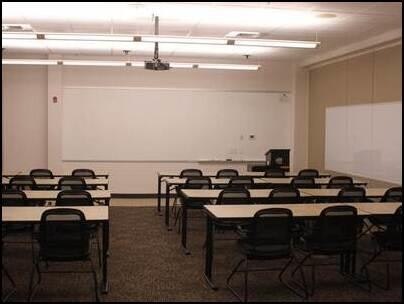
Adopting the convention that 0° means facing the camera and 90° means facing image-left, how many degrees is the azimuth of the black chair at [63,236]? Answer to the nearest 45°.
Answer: approximately 180°

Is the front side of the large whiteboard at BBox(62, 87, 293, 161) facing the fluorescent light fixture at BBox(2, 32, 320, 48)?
yes

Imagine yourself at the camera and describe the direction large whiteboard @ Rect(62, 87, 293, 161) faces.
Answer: facing the viewer

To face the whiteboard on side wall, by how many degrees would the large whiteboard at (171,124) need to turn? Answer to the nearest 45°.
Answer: approximately 45° to its left

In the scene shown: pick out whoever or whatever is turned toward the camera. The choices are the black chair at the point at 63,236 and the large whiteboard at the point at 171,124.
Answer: the large whiteboard

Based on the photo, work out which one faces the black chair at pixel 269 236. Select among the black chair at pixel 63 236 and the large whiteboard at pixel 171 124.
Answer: the large whiteboard

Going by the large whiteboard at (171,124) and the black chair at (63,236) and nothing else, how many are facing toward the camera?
1

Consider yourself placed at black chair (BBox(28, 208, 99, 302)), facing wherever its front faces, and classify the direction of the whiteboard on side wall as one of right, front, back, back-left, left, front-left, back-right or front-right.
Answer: front-right

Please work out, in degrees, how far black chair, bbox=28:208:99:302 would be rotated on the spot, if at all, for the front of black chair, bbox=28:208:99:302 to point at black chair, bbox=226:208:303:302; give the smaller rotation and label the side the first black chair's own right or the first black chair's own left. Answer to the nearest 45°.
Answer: approximately 90° to the first black chair's own right

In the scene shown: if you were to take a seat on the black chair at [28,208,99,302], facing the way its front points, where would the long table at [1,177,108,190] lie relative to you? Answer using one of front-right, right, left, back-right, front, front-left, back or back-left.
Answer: front

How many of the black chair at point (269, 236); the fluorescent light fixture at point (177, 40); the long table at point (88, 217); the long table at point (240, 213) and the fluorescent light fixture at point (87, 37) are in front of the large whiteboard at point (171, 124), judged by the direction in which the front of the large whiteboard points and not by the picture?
5

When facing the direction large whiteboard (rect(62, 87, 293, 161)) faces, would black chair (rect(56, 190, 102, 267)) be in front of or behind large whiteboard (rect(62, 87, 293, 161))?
in front

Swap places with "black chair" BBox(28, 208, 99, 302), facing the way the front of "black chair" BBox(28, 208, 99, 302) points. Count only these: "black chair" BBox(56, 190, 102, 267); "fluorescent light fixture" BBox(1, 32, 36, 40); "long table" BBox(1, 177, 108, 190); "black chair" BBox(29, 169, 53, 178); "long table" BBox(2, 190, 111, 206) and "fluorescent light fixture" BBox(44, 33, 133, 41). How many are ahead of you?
6

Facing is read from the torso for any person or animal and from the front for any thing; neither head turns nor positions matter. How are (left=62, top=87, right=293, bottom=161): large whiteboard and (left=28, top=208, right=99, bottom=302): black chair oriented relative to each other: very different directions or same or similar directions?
very different directions

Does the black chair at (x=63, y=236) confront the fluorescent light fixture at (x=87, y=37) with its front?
yes

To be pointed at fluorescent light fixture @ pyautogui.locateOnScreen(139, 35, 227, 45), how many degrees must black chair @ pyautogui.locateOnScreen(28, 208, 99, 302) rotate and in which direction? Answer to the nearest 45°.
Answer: approximately 45° to its right

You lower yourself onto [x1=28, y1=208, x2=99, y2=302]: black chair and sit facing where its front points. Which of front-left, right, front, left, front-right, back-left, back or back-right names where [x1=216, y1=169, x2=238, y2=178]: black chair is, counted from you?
front-right

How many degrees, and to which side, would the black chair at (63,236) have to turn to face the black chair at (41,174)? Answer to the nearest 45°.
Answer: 0° — it already faces it

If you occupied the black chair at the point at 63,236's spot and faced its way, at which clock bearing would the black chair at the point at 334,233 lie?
the black chair at the point at 334,233 is roughly at 3 o'clock from the black chair at the point at 63,236.
